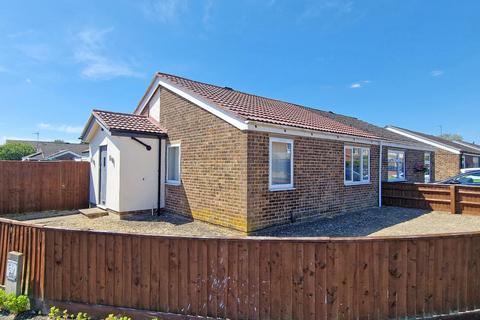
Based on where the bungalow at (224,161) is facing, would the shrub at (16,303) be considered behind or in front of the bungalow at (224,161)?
in front

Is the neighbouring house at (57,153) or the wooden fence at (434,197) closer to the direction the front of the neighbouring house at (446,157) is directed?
the wooden fence

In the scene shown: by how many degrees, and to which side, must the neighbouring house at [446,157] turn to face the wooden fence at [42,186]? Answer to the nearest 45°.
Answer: approximately 90° to its right

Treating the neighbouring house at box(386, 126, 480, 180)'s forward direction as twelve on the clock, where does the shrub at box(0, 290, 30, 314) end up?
The shrub is roughly at 2 o'clock from the neighbouring house.

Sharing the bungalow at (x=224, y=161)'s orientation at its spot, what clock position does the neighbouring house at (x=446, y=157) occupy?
The neighbouring house is roughly at 6 o'clock from the bungalow.

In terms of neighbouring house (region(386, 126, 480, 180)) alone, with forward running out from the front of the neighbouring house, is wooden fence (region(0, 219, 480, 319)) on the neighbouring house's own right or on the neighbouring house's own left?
on the neighbouring house's own right

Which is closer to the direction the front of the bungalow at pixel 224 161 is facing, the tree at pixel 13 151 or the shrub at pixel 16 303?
the shrub

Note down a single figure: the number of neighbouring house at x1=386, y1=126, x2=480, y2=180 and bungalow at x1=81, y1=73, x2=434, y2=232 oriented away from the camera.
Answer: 0

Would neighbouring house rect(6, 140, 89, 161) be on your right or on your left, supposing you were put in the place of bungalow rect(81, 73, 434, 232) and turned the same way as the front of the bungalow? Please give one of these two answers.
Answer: on your right

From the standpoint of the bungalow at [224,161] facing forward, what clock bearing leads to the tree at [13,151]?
The tree is roughly at 3 o'clock from the bungalow.

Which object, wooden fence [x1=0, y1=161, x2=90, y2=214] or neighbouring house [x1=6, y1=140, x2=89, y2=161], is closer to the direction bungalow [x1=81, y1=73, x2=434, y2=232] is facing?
the wooden fence

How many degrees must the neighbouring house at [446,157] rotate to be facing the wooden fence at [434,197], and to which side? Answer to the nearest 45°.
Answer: approximately 45° to its right
